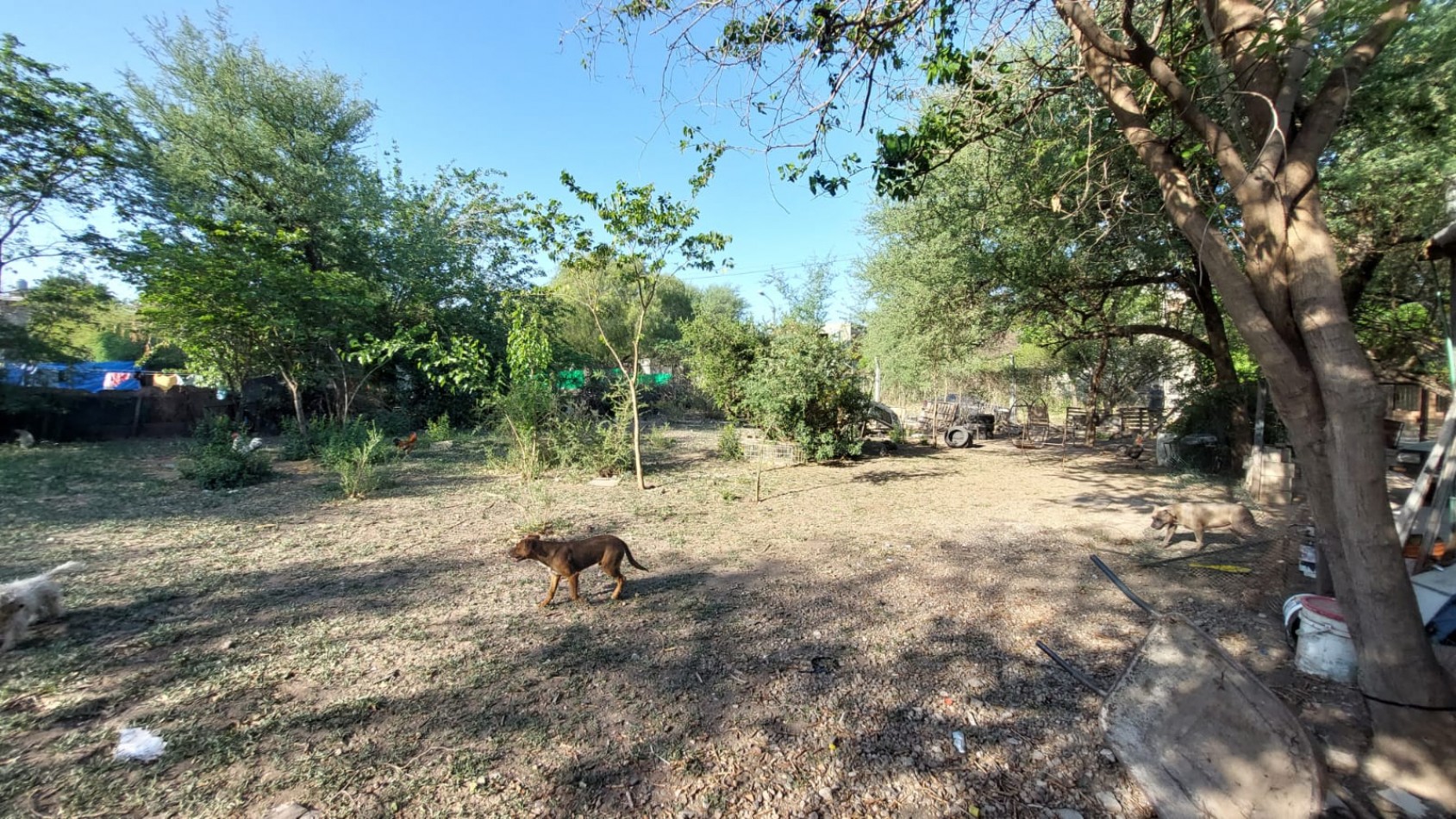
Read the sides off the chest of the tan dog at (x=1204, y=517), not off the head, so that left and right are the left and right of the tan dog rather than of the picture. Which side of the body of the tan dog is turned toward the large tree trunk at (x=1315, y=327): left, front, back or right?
left

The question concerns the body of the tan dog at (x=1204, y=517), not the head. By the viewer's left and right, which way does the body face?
facing to the left of the viewer

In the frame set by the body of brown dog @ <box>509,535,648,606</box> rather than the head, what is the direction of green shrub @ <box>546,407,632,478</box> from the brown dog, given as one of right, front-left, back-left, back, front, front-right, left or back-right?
right

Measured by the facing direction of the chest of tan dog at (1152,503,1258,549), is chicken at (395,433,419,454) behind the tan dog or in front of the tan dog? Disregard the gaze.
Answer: in front

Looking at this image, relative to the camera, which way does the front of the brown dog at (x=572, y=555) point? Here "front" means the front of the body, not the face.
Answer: to the viewer's left

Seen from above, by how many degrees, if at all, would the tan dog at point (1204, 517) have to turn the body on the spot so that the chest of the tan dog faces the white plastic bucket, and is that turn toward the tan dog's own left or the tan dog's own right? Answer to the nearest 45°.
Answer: approximately 90° to the tan dog's own left

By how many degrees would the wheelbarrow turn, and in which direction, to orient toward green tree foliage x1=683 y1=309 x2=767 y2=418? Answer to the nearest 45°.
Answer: approximately 180°

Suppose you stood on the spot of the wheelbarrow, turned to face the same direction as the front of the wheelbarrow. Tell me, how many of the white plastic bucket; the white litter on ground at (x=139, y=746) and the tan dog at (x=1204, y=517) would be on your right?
1

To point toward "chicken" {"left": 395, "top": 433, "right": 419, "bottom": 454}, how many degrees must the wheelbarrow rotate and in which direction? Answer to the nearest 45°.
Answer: approximately 135° to its right

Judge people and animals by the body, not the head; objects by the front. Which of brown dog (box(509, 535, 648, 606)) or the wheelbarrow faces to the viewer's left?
the brown dog

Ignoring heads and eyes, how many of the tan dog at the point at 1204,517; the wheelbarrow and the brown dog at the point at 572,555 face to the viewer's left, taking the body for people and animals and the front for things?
2

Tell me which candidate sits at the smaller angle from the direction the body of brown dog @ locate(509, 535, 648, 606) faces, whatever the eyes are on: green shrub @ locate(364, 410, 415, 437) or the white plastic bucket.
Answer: the green shrub

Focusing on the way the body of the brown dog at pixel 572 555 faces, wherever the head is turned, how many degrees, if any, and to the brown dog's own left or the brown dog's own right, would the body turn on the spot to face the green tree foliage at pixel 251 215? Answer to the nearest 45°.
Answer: approximately 45° to the brown dog's own right
